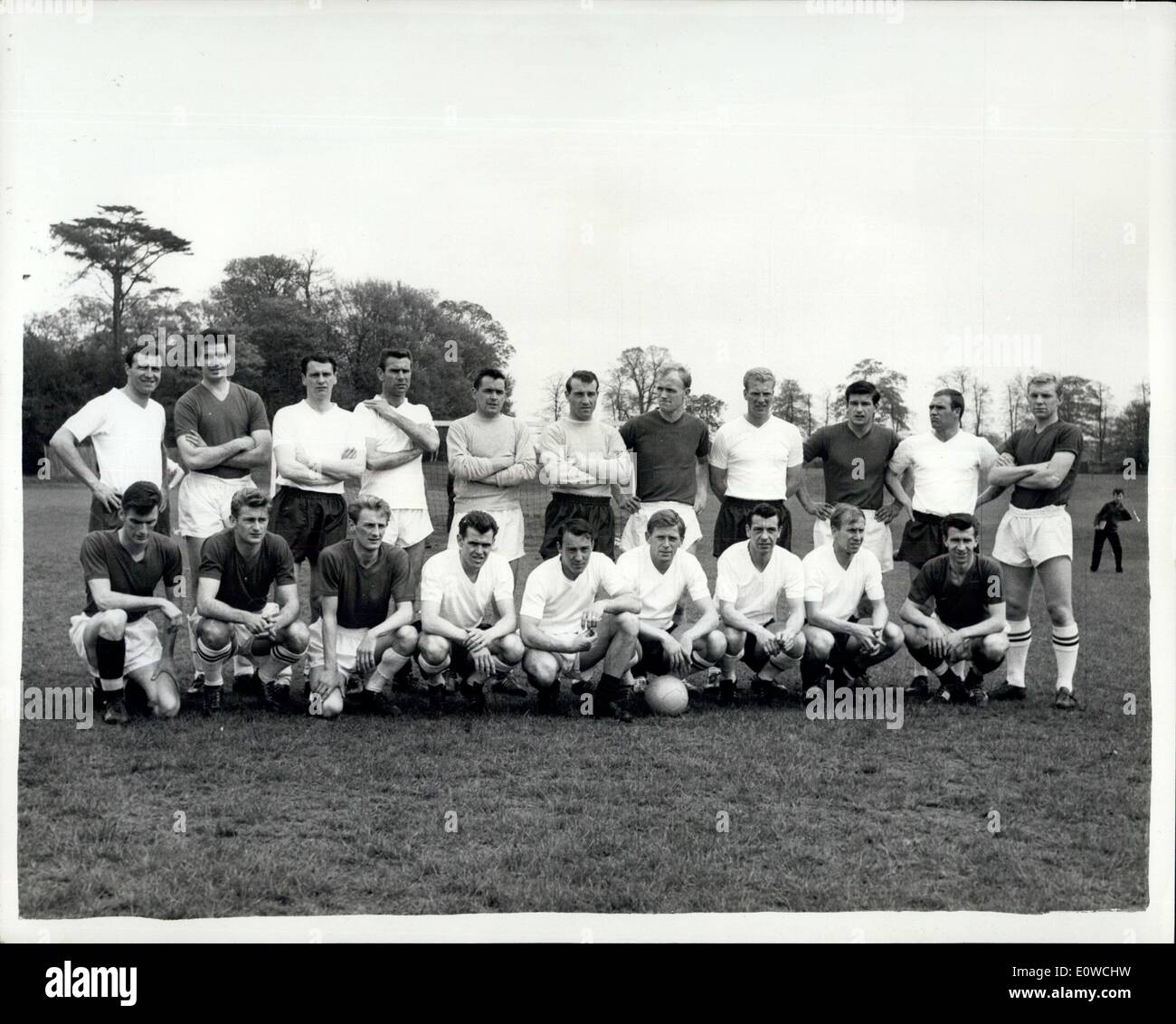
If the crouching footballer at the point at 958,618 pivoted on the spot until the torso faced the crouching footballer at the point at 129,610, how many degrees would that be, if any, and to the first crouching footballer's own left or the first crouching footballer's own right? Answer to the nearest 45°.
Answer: approximately 45° to the first crouching footballer's own right

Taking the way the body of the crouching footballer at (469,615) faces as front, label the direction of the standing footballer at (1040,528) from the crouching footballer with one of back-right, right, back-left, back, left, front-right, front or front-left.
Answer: left

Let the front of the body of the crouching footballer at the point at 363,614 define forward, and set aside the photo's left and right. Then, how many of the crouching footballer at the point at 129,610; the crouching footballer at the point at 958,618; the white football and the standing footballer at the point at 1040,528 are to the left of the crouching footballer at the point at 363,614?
3

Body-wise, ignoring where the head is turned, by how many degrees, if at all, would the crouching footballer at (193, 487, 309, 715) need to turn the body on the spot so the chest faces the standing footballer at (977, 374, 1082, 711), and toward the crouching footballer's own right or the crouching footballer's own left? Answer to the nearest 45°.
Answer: approximately 90° to the crouching footballer's own left

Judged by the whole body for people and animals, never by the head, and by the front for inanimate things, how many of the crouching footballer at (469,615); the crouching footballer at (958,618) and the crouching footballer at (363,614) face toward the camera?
3

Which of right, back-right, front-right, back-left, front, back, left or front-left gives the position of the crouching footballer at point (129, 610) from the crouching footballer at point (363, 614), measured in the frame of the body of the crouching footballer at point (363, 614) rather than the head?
right

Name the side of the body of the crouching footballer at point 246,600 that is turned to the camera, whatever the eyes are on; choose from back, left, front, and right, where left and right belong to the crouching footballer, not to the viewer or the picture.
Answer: front

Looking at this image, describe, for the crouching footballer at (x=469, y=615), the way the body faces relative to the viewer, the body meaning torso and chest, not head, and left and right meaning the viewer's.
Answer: facing the viewer

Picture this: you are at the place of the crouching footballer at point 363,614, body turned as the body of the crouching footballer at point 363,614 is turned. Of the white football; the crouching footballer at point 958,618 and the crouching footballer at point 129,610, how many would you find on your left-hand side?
2
